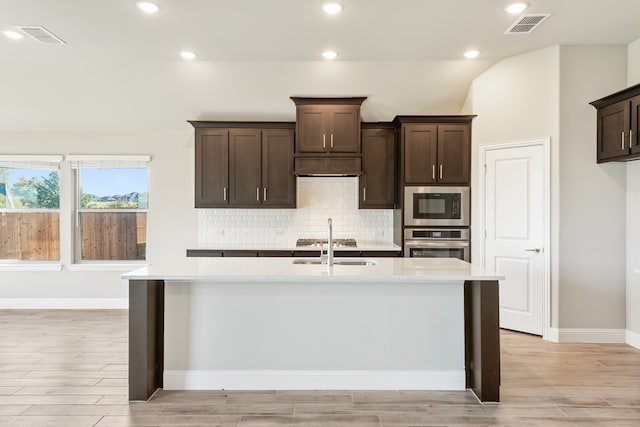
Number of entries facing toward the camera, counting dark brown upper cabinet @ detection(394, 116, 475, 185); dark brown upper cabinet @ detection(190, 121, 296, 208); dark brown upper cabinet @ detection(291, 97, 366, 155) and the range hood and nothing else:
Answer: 4

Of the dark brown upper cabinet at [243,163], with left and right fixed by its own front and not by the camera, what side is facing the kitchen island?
front

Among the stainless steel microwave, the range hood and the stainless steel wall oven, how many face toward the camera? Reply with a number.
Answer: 3

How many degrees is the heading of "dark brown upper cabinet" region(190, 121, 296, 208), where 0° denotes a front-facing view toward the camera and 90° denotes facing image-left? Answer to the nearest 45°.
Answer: approximately 0°

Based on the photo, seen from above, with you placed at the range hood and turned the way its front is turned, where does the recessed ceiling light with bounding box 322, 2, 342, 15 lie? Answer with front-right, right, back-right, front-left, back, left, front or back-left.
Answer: front

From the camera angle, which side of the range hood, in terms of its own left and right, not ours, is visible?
front

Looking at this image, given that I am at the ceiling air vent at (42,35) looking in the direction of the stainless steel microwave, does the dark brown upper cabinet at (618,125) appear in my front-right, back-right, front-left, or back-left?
front-right

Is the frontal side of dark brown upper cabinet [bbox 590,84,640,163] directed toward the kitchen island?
yes

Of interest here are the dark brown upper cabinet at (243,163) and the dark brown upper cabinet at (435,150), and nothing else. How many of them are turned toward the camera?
2

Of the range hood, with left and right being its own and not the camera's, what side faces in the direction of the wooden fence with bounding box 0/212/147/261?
right

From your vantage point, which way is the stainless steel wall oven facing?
toward the camera

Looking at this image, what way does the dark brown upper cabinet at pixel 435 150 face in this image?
toward the camera

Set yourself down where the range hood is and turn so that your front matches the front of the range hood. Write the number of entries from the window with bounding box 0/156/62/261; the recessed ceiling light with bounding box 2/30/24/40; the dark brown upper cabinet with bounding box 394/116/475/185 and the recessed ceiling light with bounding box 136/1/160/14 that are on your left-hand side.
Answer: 1

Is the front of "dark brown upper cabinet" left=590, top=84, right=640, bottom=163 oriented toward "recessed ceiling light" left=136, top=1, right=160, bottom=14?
yes

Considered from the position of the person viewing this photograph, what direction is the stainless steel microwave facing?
facing the viewer

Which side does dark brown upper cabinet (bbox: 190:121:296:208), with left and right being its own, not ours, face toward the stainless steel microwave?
left
